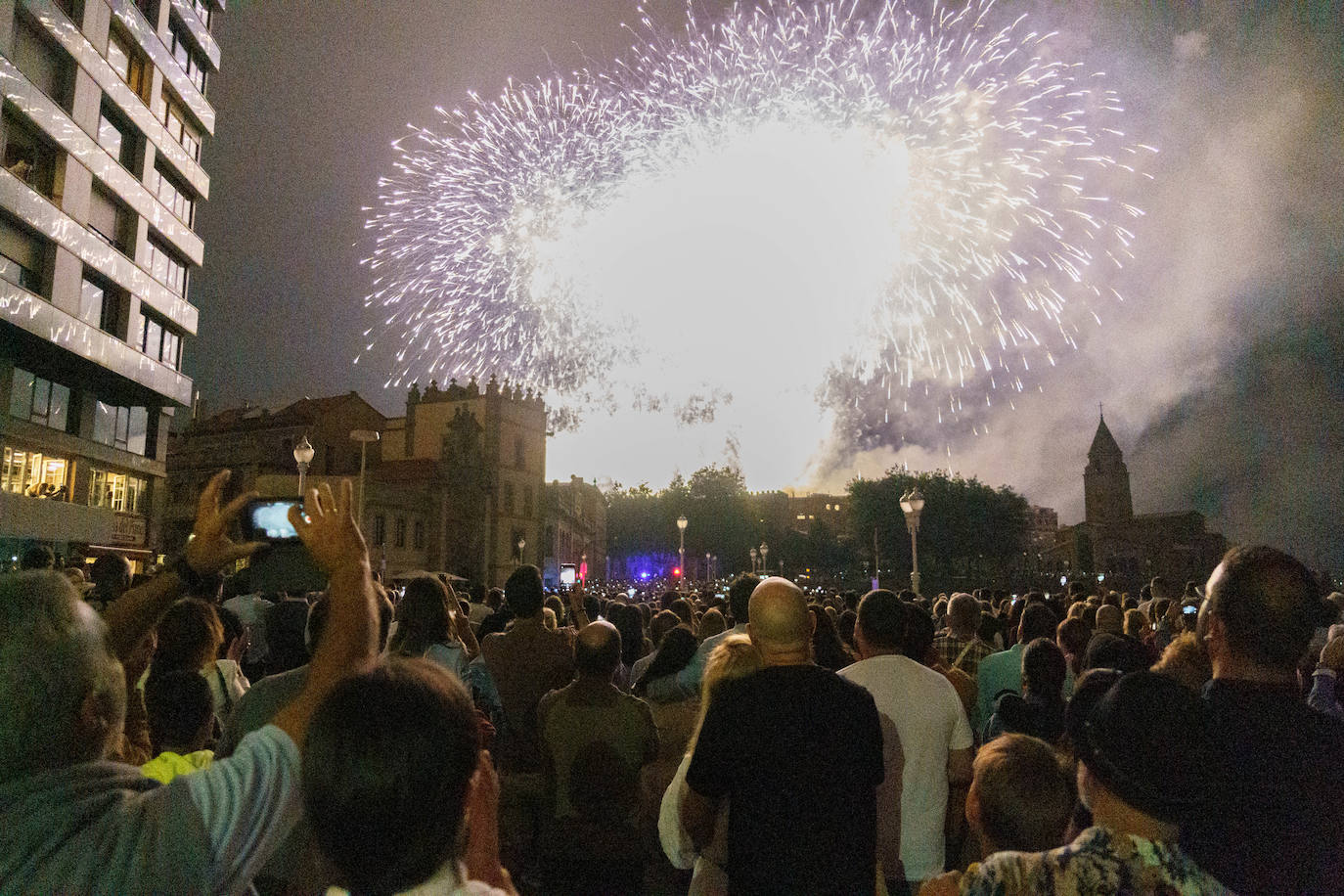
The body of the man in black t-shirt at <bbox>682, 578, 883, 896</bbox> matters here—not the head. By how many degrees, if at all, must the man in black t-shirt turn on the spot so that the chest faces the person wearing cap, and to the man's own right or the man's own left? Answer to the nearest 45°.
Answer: approximately 135° to the man's own right

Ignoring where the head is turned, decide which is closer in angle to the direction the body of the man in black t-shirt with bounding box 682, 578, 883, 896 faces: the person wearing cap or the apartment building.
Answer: the apartment building

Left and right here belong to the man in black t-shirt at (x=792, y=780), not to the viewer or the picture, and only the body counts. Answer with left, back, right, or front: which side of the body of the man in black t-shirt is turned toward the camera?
back

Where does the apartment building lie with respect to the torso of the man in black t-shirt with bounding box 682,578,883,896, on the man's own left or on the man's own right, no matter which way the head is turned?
on the man's own left

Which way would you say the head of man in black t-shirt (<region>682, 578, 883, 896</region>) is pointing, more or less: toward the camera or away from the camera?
away from the camera
